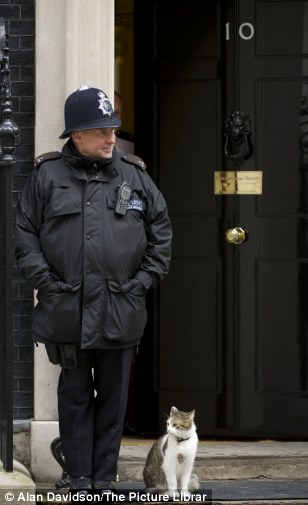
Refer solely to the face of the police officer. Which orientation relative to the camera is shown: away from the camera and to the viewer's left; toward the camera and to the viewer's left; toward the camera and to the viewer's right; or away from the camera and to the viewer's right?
toward the camera and to the viewer's right

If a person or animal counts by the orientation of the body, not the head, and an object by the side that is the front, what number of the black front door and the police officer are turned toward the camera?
2

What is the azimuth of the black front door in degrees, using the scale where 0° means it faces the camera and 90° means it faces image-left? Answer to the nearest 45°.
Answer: approximately 0°

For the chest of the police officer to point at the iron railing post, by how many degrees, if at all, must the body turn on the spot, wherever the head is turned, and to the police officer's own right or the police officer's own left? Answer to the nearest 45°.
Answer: approximately 90° to the police officer's own right

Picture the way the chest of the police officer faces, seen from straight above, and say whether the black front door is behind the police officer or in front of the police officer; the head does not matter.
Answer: behind
